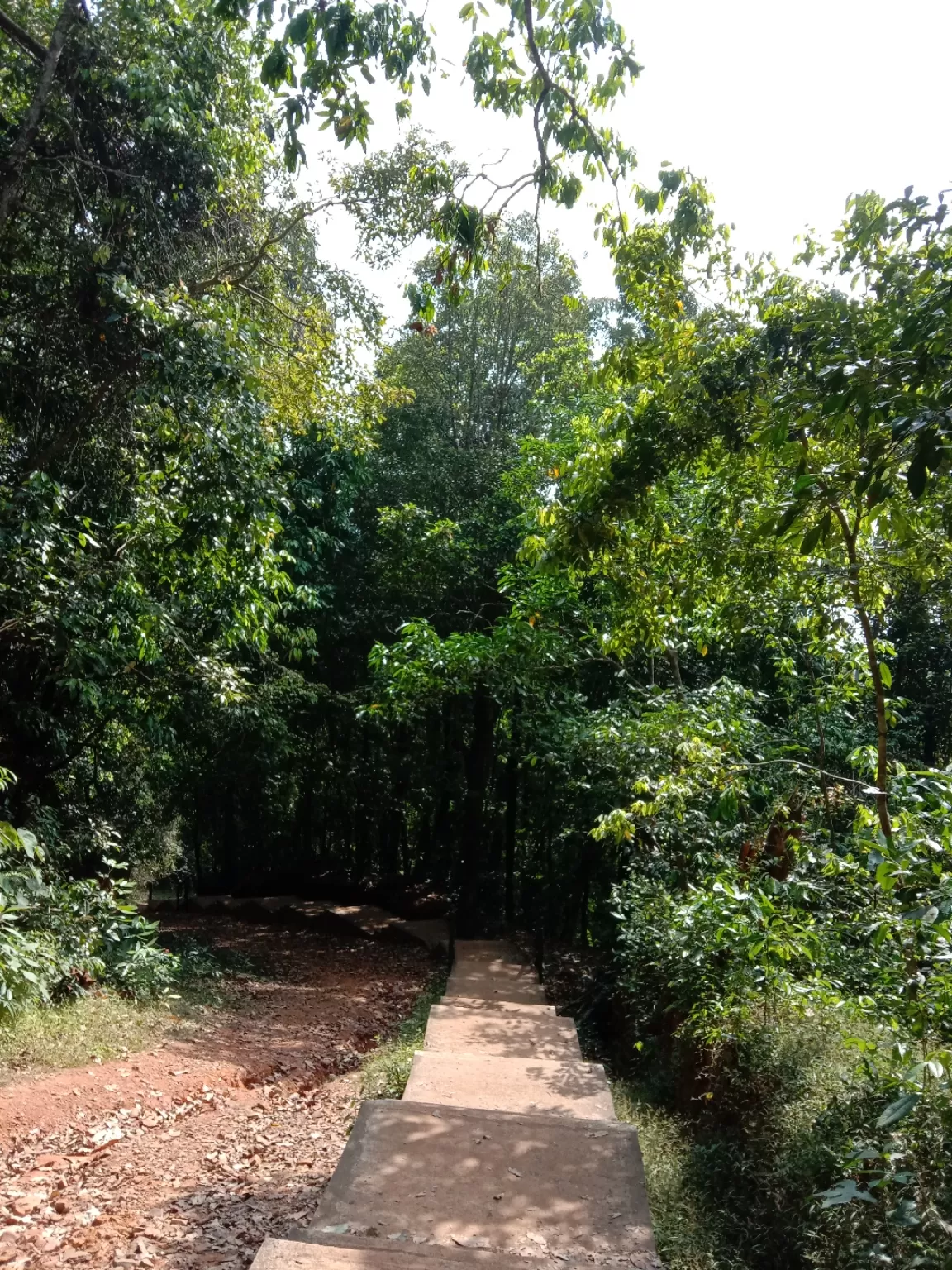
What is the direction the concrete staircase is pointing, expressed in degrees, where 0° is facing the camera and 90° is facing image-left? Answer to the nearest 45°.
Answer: approximately 180°
